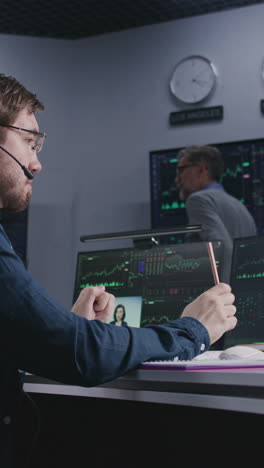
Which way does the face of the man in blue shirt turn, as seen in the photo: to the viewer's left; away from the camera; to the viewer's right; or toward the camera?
to the viewer's right

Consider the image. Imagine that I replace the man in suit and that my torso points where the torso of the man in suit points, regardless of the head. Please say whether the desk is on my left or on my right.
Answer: on my left

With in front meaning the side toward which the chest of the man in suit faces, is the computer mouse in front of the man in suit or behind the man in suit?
behind

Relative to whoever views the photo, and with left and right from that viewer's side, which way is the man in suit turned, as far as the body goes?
facing away from the viewer and to the left of the viewer

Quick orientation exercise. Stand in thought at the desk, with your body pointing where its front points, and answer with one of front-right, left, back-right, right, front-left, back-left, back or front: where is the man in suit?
back-right

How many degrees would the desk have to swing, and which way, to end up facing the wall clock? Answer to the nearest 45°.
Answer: approximately 135° to its right

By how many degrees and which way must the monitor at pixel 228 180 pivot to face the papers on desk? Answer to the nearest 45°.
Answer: approximately 45° to its left
